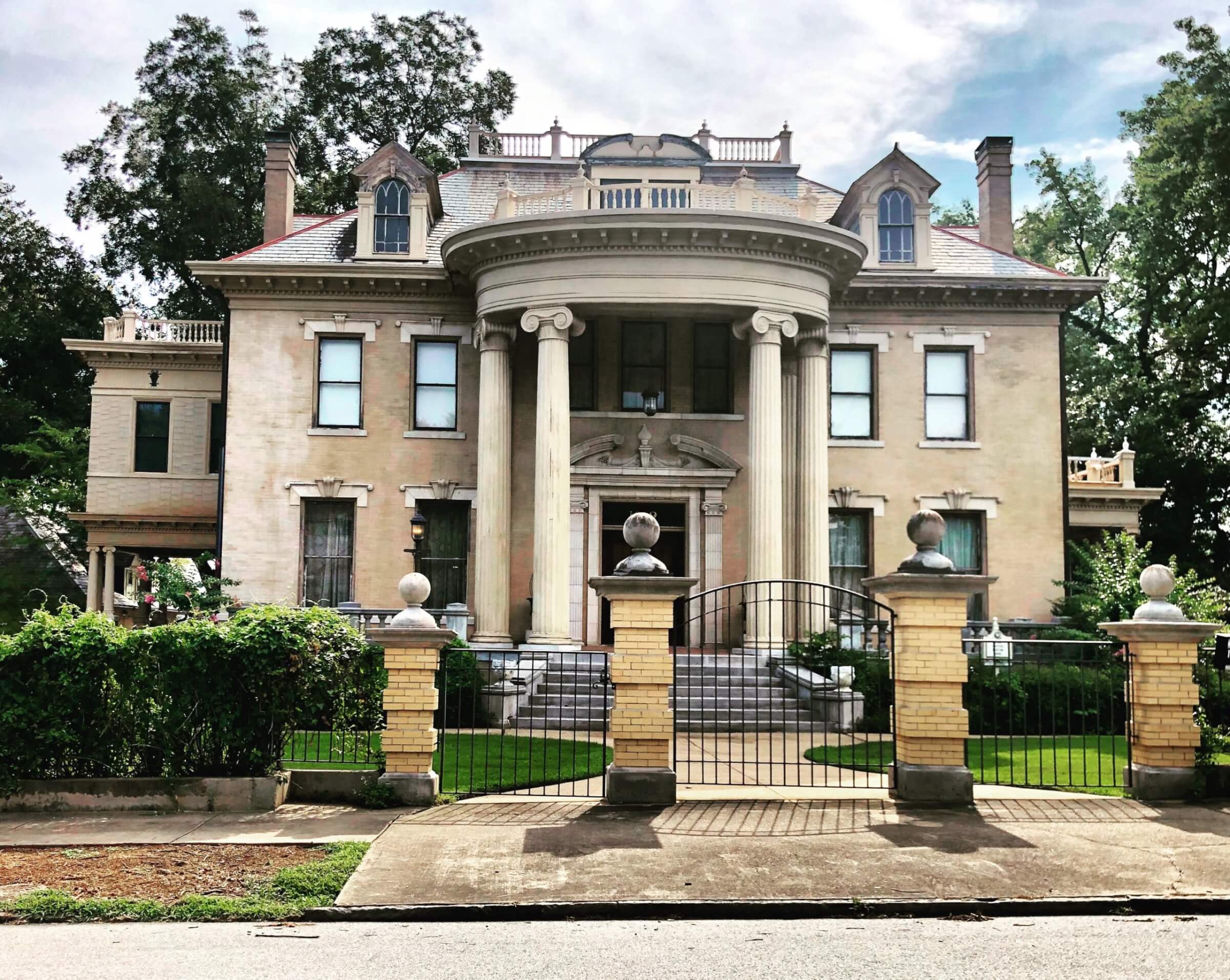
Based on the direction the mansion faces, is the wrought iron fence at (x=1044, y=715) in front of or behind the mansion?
in front

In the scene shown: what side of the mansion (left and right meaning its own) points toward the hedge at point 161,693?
front

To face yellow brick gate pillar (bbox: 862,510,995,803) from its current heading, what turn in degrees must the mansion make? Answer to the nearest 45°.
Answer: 0° — it already faces it

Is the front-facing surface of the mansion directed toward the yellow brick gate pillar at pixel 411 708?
yes

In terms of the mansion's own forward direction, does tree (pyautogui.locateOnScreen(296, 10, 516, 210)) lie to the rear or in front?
to the rear

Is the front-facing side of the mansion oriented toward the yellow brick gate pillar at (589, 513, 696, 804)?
yes

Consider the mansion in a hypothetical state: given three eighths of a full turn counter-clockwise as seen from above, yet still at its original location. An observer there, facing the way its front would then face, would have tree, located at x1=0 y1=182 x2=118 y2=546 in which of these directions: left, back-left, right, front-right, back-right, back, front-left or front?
left

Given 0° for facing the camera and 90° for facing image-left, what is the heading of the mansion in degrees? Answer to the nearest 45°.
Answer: approximately 0°

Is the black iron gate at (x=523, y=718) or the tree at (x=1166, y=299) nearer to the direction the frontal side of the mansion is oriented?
the black iron gate

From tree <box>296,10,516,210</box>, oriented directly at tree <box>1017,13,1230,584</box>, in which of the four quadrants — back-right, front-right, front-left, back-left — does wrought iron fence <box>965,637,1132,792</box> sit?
front-right

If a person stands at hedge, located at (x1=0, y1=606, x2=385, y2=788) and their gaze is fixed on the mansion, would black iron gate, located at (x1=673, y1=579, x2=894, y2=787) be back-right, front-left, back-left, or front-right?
front-right

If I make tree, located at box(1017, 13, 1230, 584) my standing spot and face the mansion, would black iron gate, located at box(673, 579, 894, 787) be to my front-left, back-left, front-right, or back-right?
front-left

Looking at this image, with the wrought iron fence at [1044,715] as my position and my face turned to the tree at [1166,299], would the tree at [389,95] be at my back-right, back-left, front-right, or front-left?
front-left
